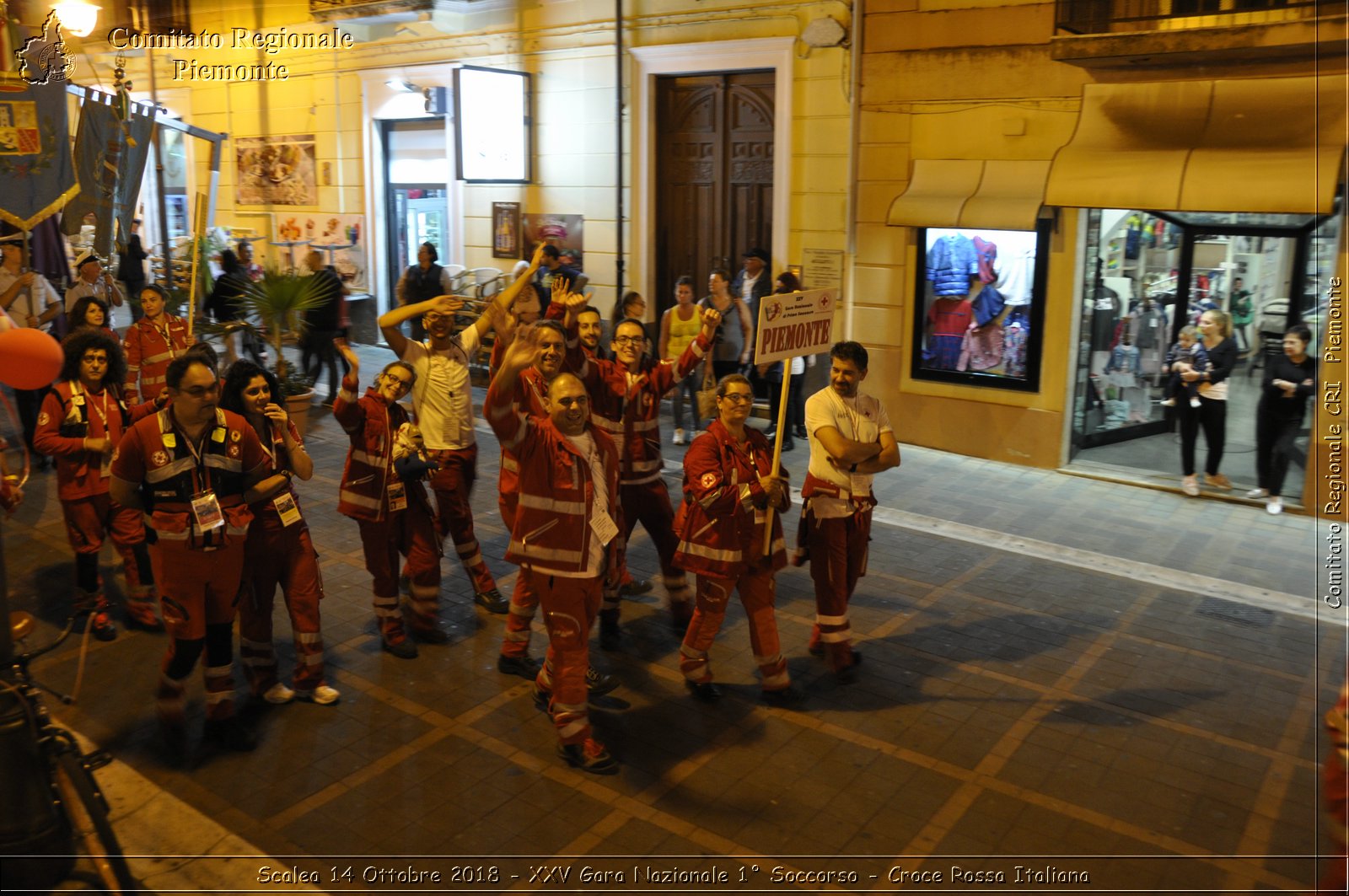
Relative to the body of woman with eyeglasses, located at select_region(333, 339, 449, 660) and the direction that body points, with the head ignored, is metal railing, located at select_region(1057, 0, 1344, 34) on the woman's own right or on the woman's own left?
on the woman's own left

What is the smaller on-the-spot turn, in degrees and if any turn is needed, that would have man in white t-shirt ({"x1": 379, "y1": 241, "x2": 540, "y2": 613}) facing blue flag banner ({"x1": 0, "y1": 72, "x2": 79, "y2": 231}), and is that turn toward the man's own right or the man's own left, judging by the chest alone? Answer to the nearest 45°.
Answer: approximately 135° to the man's own right

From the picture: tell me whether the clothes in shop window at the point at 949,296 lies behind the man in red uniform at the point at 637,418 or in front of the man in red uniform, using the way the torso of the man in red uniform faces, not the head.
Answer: behind

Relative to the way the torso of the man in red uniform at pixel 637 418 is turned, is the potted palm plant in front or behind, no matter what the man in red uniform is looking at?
behind

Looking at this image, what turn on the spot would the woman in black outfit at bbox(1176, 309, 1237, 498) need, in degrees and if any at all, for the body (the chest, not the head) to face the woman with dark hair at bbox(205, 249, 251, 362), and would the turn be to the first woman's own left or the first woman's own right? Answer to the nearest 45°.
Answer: approximately 45° to the first woman's own right

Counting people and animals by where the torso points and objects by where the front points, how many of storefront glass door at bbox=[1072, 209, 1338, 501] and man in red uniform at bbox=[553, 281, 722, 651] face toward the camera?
2

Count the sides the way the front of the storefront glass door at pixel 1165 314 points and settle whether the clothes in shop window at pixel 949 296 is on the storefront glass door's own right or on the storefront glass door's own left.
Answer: on the storefront glass door's own right

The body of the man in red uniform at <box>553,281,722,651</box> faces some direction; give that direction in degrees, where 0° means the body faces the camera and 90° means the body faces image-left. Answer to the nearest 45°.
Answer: approximately 0°

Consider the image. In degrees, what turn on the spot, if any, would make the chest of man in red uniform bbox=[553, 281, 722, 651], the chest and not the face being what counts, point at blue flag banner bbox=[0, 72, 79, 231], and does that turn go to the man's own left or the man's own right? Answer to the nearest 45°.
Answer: approximately 135° to the man's own right

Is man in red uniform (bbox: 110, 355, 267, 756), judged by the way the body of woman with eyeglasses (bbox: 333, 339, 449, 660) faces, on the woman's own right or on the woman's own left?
on the woman's own right

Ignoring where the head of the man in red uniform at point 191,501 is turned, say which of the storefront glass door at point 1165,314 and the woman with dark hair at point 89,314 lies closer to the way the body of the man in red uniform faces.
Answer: the storefront glass door

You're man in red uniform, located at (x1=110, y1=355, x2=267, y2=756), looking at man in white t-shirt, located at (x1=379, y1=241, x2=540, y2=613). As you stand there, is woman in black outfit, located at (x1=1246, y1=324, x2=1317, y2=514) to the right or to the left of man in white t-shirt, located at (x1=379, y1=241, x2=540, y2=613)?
right

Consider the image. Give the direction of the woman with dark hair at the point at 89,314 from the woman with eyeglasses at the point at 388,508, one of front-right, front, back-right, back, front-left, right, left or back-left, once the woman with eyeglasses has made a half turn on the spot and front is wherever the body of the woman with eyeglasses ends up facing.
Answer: front

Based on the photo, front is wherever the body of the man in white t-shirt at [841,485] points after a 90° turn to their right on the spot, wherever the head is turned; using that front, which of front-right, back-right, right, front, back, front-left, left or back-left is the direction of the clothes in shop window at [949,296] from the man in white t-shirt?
back-right
